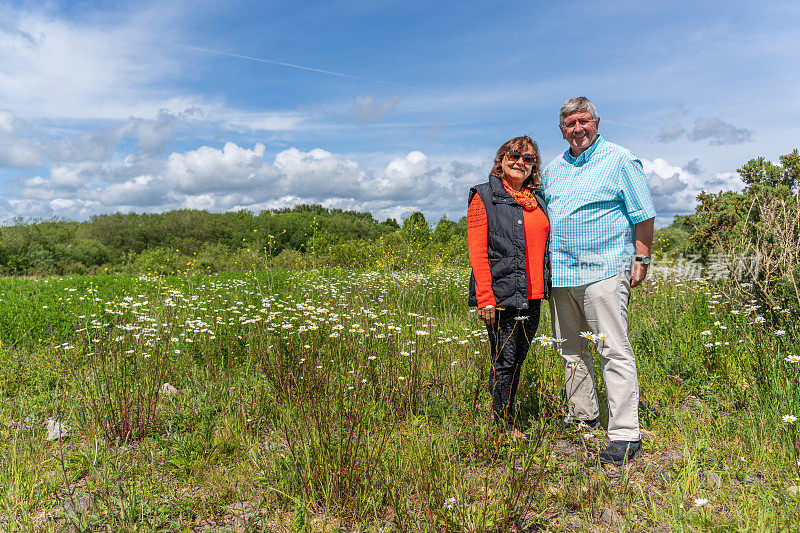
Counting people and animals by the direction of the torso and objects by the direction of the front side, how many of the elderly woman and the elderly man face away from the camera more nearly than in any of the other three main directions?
0

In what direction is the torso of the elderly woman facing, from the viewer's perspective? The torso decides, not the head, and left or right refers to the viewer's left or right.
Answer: facing the viewer and to the right of the viewer

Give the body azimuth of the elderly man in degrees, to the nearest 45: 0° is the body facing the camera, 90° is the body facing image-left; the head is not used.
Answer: approximately 45°
